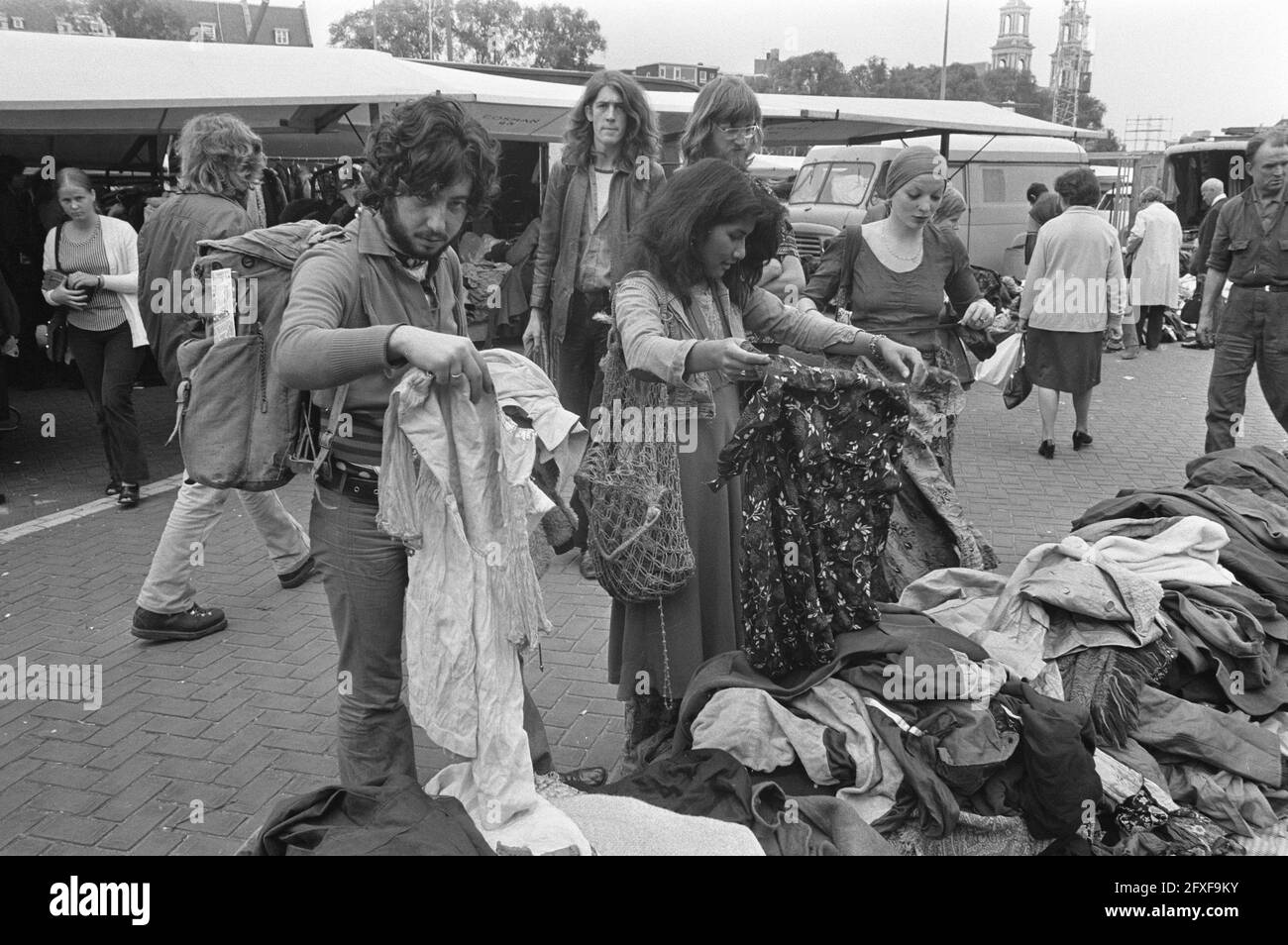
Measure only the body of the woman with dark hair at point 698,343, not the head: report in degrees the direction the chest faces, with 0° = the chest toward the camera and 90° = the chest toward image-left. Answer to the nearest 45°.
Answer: approximately 315°

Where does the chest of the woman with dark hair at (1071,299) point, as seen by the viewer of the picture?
away from the camera

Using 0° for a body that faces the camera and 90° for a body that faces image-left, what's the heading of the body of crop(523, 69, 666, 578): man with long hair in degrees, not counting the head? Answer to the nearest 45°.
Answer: approximately 0°

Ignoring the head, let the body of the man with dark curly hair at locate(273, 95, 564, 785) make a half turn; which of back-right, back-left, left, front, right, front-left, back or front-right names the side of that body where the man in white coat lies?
right

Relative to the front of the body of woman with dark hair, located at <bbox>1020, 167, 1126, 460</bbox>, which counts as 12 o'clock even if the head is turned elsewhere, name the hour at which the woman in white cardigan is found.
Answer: The woman in white cardigan is roughly at 8 o'clock from the woman with dark hair.

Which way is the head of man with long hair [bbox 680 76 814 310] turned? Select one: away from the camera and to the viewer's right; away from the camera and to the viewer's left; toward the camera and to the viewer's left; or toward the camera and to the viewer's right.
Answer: toward the camera and to the viewer's right

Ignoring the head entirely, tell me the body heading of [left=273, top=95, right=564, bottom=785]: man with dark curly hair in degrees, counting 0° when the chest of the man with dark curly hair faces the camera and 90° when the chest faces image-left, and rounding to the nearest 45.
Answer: approximately 315°

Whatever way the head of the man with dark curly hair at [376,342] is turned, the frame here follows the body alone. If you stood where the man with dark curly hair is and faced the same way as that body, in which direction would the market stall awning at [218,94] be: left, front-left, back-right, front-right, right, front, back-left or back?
back-left

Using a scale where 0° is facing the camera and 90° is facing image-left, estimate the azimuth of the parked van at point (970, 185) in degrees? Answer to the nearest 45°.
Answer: approximately 45°

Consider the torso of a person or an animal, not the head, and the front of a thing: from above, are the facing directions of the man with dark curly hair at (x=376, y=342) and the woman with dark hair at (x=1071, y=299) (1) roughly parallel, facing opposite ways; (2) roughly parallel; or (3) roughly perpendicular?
roughly perpendicular

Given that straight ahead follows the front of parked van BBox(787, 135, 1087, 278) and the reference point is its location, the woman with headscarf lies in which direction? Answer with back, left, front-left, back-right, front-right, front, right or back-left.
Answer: front-left
